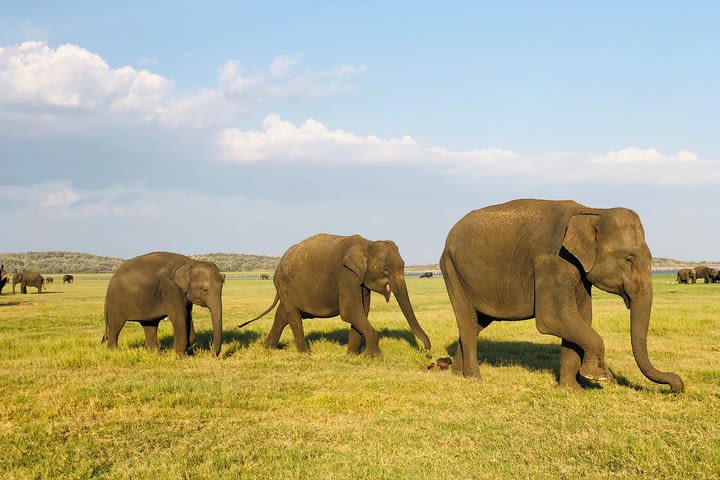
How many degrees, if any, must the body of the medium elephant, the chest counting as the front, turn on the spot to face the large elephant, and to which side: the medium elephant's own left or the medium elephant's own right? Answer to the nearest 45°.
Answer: approximately 45° to the medium elephant's own right

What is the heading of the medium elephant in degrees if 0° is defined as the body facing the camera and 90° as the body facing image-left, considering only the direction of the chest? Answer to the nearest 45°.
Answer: approximately 270°

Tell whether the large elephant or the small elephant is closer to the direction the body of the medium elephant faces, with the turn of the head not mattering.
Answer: the large elephant

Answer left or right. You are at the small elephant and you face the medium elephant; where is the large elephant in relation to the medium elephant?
right

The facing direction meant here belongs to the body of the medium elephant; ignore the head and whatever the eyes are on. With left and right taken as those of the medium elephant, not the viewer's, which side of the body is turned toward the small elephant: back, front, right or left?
back
